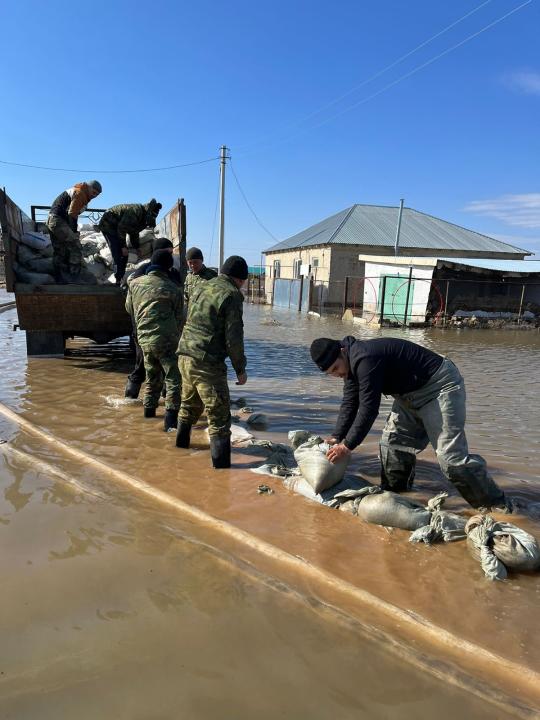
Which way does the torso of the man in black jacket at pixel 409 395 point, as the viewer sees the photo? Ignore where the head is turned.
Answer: to the viewer's left

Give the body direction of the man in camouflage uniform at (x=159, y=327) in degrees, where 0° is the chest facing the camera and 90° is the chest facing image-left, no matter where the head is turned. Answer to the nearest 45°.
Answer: approximately 180°

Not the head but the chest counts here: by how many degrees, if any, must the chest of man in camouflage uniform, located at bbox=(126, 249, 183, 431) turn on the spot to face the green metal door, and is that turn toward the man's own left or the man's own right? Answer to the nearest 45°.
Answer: approximately 45° to the man's own right

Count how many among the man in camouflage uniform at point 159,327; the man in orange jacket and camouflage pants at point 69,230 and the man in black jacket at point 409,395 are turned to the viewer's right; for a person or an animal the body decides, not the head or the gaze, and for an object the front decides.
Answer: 1

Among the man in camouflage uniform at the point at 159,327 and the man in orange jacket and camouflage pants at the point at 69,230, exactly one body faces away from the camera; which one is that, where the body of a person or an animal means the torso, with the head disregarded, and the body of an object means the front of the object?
the man in camouflage uniform at the point at 159,327

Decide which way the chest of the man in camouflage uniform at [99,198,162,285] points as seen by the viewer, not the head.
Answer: to the viewer's right

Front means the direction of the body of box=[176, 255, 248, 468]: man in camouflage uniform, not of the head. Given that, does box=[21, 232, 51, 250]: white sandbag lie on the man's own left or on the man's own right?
on the man's own left

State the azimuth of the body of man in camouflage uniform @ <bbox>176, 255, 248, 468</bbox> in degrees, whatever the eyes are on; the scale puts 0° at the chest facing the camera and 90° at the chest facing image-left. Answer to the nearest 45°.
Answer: approximately 225°

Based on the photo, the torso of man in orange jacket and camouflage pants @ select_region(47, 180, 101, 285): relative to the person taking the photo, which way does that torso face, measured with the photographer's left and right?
facing to the right of the viewer

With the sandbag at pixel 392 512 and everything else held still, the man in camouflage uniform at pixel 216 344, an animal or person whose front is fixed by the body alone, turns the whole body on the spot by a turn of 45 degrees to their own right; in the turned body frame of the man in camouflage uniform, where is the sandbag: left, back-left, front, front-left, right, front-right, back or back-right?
front-right

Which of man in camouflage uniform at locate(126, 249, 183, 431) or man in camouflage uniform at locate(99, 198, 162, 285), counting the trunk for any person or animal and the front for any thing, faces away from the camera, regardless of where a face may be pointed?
man in camouflage uniform at locate(126, 249, 183, 431)

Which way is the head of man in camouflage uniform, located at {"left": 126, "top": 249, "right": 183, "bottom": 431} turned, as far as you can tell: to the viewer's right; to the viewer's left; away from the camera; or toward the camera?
away from the camera

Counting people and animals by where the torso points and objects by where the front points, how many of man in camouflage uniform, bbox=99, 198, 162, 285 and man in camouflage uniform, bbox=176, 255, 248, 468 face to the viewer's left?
0

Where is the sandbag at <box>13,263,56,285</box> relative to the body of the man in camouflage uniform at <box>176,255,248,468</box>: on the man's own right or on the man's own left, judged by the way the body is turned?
on the man's own left

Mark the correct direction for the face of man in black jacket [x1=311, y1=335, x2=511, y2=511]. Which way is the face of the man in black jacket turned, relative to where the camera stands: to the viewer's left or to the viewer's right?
to the viewer's left
